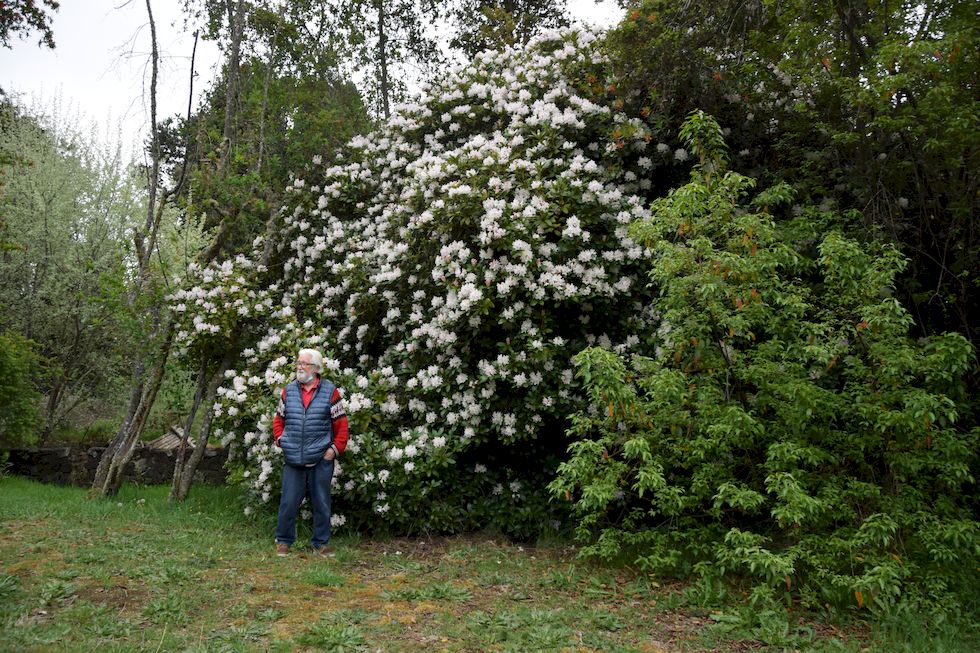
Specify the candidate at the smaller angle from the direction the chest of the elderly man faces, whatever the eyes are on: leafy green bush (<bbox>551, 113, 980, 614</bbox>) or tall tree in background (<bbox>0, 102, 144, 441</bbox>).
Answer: the leafy green bush

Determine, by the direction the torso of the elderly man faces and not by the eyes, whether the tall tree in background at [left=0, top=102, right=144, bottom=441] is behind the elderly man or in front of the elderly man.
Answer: behind

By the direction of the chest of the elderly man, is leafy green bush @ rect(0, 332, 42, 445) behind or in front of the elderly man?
behind

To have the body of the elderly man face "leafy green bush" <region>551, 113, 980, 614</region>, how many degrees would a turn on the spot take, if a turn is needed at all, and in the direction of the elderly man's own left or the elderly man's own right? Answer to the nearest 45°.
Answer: approximately 45° to the elderly man's own left

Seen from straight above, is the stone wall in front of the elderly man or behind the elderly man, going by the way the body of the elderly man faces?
behind

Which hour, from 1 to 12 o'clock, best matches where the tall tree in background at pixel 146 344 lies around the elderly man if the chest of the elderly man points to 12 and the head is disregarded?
The tall tree in background is roughly at 5 o'clock from the elderly man.

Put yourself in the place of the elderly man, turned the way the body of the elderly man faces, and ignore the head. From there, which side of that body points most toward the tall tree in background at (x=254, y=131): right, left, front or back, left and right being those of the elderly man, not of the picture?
back

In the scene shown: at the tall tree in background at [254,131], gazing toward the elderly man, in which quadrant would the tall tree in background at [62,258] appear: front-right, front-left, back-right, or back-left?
back-right

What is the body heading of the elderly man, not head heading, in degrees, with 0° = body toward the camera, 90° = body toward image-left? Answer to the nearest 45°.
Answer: approximately 0°

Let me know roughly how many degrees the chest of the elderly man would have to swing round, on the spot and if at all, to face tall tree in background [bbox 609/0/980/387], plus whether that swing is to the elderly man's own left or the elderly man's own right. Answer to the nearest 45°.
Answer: approximately 90° to the elderly man's own left
